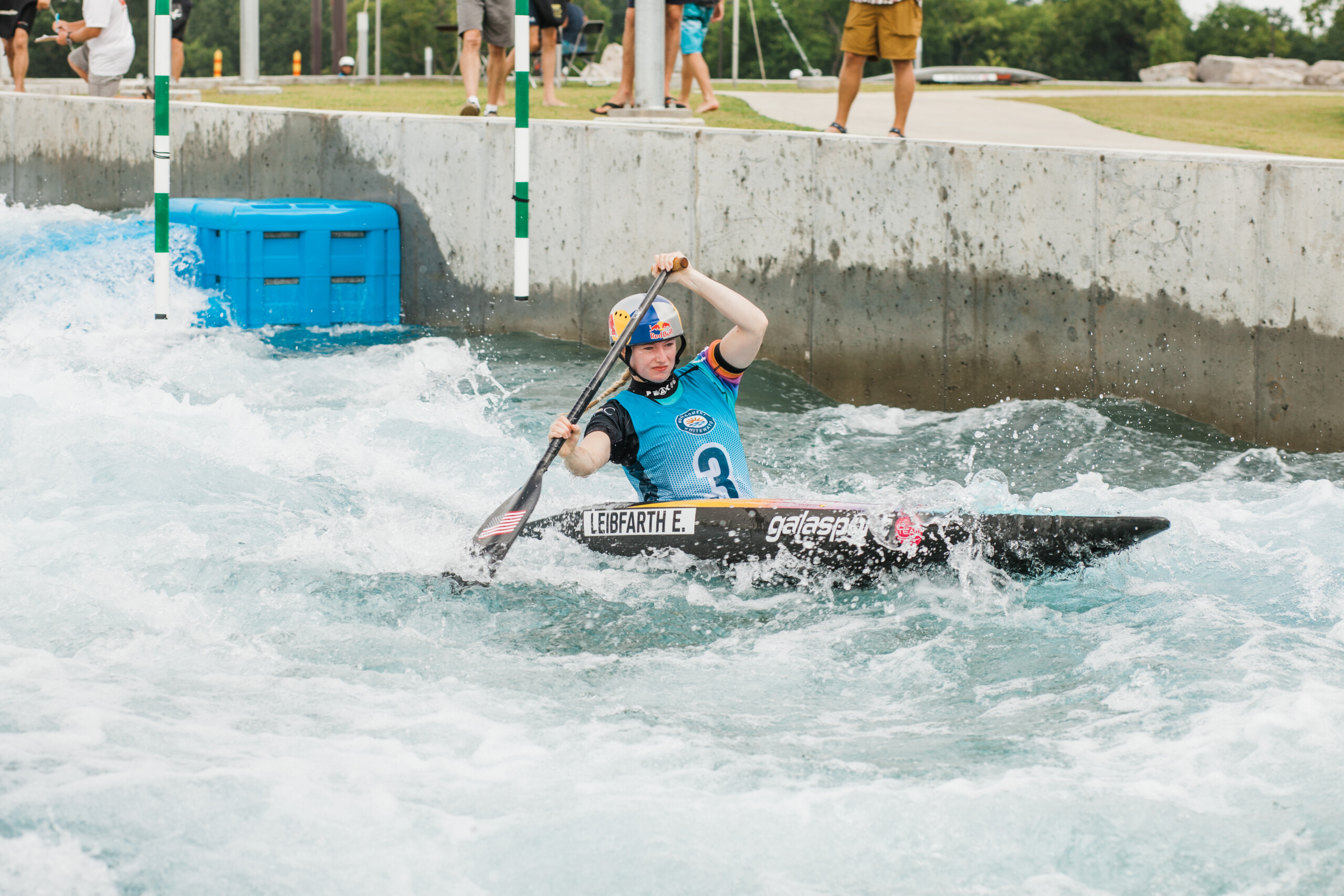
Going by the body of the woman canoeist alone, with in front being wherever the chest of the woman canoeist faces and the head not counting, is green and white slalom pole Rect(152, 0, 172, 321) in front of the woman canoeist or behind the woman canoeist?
behind

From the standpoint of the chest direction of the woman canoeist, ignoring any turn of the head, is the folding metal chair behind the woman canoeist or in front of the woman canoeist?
behind
